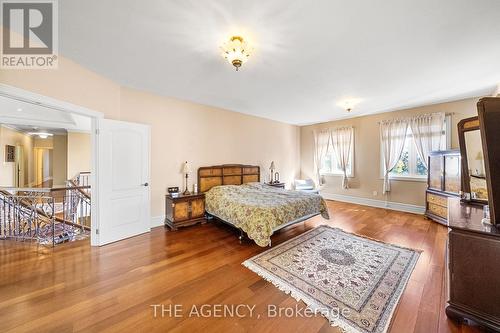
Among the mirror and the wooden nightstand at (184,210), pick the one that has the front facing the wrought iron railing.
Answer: the mirror

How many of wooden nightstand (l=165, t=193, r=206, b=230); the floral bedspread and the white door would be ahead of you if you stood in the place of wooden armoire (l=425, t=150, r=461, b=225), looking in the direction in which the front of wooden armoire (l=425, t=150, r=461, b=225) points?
3

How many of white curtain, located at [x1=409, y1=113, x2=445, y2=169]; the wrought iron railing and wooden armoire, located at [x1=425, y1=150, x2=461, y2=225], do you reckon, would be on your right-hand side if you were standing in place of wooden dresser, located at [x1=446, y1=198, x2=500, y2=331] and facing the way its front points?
2

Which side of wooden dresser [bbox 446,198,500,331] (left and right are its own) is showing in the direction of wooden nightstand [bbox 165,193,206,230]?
front

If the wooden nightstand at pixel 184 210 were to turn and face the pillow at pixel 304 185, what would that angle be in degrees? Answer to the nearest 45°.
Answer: approximately 45° to its left

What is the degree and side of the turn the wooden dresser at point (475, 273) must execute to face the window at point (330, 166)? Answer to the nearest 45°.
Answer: approximately 45° to its right

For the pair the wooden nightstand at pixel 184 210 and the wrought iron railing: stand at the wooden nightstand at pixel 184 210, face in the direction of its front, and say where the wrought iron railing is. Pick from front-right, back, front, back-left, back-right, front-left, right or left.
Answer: back-right

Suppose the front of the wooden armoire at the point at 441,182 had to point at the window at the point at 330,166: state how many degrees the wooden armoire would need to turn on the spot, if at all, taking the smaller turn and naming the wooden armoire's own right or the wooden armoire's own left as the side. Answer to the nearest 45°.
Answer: approximately 45° to the wooden armoire's own right

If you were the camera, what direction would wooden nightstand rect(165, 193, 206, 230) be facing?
facing the viewer and to the right of the viewer

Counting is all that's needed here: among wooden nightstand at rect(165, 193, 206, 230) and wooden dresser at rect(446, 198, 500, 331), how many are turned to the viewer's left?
1

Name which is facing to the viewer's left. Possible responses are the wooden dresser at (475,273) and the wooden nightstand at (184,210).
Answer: the wooden dresser

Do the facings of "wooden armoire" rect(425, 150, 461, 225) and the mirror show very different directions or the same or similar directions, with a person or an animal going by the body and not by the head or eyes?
same or similar directions

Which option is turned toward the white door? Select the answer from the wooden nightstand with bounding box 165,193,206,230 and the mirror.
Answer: the mirror

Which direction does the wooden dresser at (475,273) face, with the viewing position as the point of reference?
facing to the left of the viewer

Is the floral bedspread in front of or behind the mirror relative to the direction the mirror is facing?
in front

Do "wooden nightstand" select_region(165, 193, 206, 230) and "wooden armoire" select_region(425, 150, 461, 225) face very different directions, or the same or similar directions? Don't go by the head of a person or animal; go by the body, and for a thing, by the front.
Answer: very different directions
